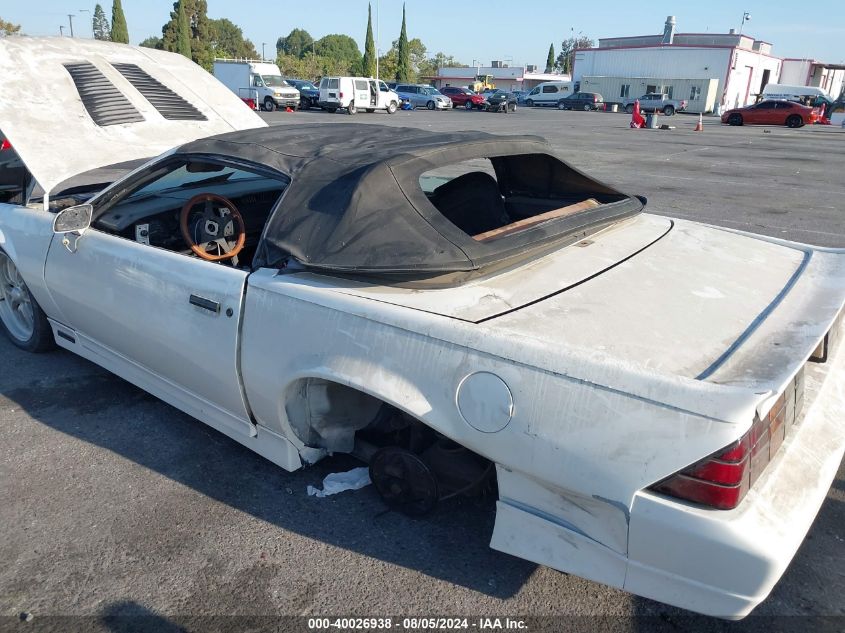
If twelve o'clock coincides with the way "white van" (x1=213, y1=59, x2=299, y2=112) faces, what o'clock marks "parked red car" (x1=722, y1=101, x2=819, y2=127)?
The parked red car is roughly at 11 o'clock from the white van.

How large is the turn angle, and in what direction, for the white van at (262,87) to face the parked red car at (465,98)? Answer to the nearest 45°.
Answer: approximately 90° to its left

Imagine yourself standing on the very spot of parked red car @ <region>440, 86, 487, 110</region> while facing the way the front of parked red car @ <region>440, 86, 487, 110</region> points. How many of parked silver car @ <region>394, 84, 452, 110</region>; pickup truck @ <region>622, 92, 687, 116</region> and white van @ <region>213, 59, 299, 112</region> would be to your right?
2

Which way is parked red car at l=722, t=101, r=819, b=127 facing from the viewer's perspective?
to the viewer's left

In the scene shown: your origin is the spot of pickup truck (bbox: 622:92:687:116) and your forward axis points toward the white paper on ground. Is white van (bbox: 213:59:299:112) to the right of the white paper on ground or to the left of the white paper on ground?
right

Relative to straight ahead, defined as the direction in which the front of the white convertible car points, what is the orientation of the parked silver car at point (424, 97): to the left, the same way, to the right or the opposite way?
the opposite way

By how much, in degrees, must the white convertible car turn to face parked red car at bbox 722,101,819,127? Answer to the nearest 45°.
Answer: approximately 90° to its right

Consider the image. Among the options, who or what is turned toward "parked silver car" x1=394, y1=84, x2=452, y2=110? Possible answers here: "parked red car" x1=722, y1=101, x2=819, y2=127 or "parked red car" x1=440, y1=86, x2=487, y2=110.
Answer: "parked red car" x1=722, y1=101, x2=819, y2=127

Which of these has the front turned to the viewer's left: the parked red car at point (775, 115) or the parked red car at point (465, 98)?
the parked red car at point (775, 115)

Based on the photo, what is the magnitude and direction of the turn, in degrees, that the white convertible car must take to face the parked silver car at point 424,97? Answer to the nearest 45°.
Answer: approximately 45° to its right
